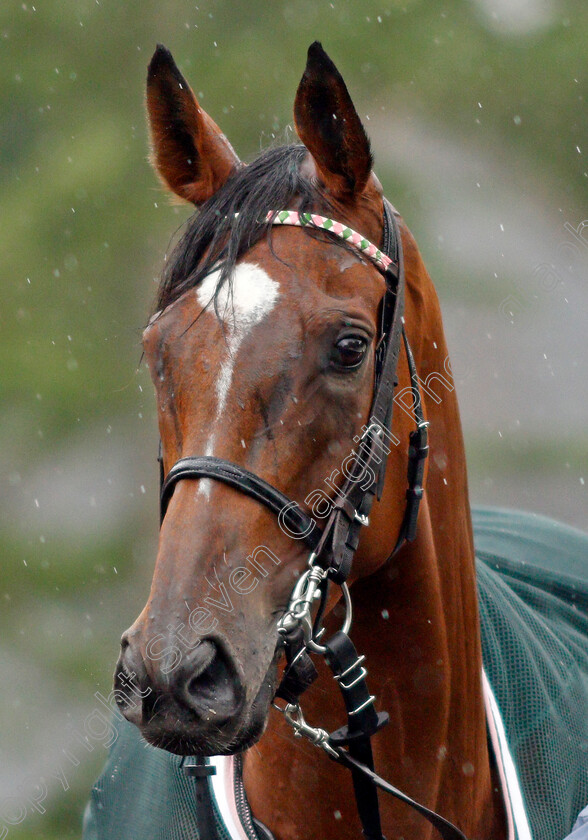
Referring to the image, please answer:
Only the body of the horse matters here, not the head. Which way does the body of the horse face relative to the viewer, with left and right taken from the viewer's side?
facing the viewer and to the left of the viewer
